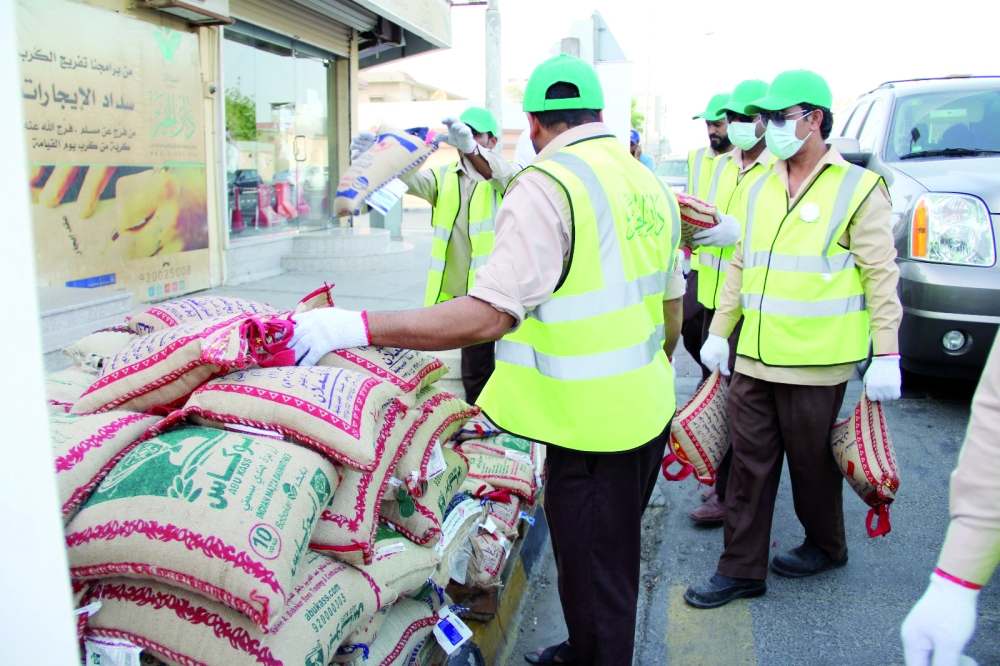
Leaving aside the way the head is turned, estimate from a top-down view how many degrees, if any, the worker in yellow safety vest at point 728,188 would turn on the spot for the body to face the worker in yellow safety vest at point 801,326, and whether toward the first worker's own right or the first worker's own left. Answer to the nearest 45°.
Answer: approximately 45° to the first worker's own left

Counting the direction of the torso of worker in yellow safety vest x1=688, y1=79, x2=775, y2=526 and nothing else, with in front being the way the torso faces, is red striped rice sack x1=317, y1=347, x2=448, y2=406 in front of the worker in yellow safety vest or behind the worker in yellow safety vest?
in front

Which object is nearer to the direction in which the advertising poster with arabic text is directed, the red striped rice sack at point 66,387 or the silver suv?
the silver suv

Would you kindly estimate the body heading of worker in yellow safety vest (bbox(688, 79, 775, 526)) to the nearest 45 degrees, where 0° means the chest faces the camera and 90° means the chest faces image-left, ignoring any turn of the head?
approximately 45°

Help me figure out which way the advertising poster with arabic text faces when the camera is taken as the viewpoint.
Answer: facing the viewer and to the right of the viewer

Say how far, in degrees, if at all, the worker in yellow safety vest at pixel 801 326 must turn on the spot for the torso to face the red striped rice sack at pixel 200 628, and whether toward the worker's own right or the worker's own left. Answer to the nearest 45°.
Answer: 0° — they already face it

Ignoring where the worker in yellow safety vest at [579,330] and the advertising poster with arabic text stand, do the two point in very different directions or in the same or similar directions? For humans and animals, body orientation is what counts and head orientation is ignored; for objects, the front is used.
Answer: very different directions

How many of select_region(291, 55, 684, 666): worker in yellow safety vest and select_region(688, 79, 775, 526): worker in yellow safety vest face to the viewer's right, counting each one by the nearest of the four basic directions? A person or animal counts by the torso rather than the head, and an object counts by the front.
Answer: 0

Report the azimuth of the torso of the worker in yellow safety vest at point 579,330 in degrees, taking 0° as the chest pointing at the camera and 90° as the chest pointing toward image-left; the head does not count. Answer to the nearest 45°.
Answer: approximately 135°

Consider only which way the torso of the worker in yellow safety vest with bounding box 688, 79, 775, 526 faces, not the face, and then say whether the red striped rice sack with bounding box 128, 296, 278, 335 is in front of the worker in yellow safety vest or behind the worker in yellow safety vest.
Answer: in front

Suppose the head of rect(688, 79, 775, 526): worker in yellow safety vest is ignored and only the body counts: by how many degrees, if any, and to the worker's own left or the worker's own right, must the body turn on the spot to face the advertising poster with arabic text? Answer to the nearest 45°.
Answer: approximately 45° to the worker's own right

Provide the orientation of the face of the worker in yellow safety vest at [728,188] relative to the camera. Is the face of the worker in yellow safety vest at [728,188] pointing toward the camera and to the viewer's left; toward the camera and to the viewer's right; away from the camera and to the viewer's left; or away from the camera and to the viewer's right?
toward the camera and to the viewer's left
